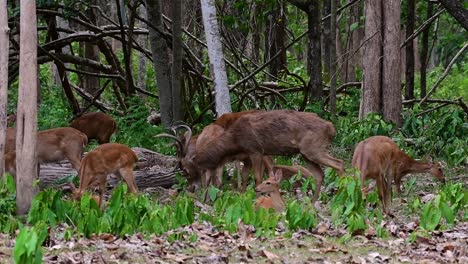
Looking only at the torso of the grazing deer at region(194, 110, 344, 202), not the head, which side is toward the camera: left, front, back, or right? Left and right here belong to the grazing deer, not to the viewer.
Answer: left

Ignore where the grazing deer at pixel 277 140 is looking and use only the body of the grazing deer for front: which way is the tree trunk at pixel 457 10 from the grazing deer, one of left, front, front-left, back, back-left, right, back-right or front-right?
back

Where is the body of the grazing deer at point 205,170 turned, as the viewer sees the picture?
to the viewer's left

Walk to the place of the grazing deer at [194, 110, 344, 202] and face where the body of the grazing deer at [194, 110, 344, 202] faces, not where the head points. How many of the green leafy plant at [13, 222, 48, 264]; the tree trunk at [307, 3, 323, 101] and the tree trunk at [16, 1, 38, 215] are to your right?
1

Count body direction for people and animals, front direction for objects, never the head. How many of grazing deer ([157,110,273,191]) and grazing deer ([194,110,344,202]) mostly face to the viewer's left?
2

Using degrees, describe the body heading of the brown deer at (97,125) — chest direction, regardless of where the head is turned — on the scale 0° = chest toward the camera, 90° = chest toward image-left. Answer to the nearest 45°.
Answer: approximately 90°

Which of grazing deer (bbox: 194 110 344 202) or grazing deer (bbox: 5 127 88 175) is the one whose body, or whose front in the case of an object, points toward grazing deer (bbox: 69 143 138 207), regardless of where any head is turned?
grazing deer (bbox: 194 110 344 202)
